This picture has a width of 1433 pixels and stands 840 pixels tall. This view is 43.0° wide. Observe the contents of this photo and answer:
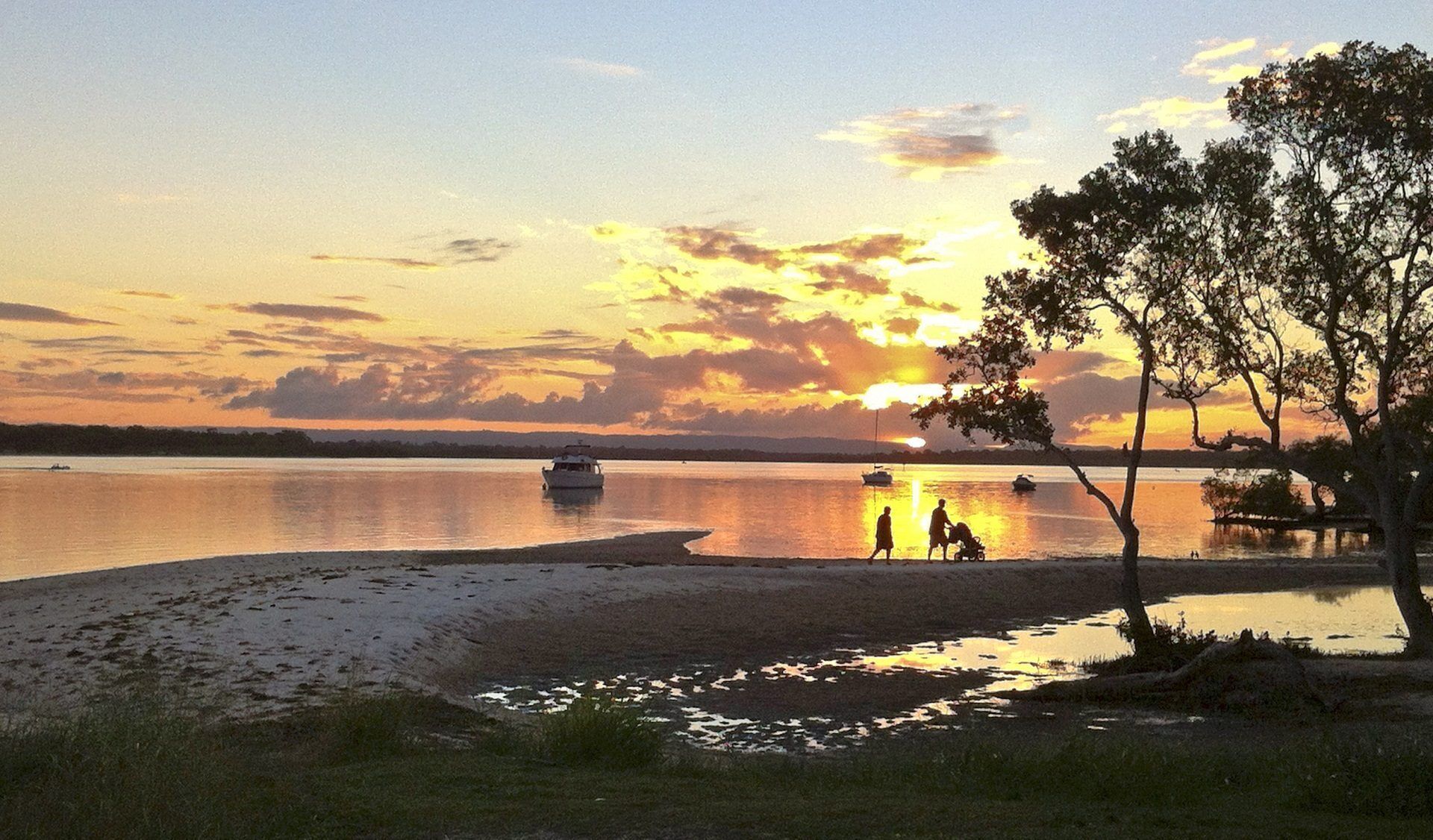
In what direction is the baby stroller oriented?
to the viewer's right

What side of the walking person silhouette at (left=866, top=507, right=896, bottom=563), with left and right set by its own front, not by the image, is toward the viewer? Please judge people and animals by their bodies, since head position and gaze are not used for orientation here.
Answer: right

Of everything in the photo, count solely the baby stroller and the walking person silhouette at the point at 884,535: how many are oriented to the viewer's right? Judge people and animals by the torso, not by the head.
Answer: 2

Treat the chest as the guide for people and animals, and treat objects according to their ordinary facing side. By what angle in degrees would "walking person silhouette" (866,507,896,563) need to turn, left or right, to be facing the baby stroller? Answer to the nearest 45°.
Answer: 0° — it already faces it

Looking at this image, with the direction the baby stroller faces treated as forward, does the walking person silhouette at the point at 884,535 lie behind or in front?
behind
